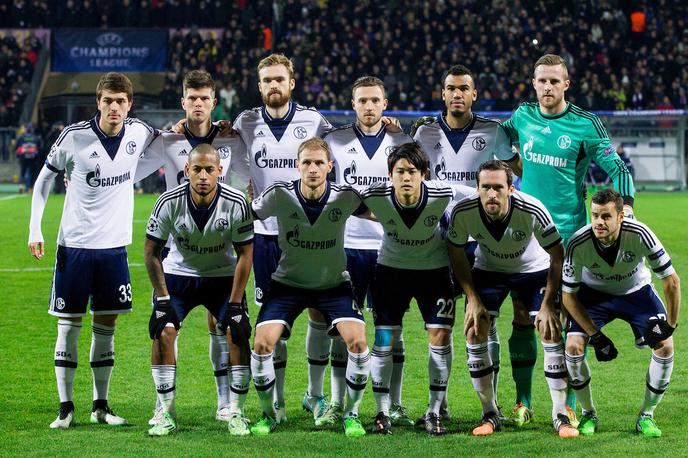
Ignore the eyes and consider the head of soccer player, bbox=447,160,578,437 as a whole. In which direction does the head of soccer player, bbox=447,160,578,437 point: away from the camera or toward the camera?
toward the camera

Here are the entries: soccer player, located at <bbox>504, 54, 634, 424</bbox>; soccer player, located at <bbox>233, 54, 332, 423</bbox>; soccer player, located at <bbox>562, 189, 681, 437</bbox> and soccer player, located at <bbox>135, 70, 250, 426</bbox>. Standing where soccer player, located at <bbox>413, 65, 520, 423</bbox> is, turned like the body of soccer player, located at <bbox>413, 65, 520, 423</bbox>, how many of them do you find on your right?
2

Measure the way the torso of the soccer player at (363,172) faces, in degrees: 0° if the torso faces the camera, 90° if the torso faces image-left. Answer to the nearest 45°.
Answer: approximately 0°

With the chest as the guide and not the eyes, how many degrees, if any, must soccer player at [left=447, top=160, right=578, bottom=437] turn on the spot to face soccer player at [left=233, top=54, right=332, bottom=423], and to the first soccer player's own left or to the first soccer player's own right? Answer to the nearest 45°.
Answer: approximately 90° to the first soccer player's own right

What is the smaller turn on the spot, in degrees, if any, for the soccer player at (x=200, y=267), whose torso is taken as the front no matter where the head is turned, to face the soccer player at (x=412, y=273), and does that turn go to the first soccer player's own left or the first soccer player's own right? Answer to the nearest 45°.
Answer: approximately 90° to the first soccer player's own left

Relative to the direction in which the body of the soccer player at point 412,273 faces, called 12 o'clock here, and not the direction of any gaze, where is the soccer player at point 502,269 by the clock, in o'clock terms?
the soccer player at point 502,269 is roughly at 9 o'clock from the soccer player at point 412,273.

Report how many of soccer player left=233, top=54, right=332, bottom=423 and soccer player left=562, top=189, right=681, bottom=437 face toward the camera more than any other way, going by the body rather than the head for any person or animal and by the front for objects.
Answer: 2

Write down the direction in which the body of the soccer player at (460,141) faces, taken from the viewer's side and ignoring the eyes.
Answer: toward the camera

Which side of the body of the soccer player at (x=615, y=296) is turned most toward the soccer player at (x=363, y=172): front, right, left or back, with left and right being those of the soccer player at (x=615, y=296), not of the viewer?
right

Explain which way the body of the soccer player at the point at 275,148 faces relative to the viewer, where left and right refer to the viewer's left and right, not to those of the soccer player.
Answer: facing the viewer

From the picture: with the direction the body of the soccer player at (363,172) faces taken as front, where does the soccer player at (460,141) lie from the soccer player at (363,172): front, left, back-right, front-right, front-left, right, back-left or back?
left

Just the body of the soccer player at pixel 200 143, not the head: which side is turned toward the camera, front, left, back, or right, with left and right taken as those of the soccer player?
front
